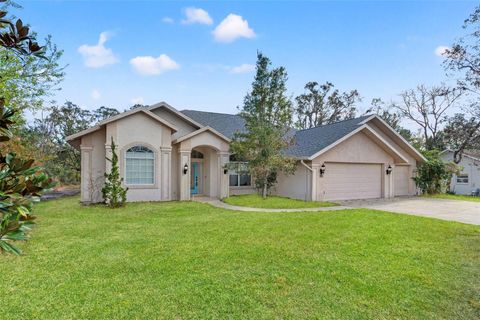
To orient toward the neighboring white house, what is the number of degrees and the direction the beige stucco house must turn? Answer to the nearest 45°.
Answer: approximately 135° to its left

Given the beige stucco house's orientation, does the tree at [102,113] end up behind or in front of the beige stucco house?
behind

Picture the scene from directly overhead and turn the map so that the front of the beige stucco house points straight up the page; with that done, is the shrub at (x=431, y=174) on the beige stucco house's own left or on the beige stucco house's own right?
on the beige stucco house's own left

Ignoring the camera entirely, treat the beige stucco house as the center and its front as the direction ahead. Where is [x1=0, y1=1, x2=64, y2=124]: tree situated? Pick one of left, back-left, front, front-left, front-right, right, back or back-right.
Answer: front-right

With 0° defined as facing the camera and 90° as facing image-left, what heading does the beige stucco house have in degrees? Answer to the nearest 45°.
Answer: approximately 0°

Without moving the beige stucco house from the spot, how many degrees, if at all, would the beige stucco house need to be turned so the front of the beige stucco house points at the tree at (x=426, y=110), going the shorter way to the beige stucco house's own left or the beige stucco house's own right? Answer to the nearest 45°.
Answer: approximately 135° to the beige stucco house's own left
